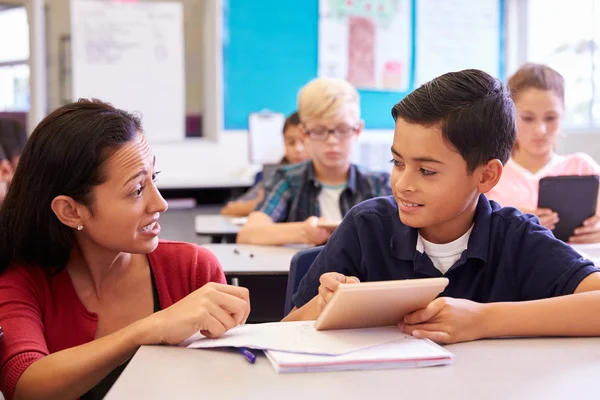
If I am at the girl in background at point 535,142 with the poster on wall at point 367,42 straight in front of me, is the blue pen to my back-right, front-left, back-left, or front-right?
back-left

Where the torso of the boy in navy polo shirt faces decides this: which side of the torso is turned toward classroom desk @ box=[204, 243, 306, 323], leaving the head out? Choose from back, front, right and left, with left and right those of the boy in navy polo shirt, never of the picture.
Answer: right

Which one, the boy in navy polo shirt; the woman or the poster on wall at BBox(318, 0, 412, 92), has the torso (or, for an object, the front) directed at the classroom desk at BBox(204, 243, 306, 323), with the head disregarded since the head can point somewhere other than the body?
the poster on wall

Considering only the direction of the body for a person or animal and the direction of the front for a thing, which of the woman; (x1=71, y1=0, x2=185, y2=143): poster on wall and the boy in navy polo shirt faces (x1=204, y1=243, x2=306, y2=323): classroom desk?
the poster on wall

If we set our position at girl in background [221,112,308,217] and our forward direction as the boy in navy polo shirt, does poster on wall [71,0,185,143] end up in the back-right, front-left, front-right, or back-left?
back-right

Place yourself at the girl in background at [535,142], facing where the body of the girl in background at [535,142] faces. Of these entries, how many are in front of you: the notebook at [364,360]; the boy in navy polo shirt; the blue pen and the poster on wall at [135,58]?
3

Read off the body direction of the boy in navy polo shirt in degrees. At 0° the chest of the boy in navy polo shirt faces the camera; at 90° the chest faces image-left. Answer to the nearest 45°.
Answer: approximately 45°

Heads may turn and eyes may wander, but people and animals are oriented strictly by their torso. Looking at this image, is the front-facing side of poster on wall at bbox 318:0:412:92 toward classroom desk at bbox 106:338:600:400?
yes

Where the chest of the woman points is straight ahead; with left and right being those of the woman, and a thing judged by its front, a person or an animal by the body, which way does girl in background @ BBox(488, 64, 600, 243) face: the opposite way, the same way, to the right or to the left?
to the right
